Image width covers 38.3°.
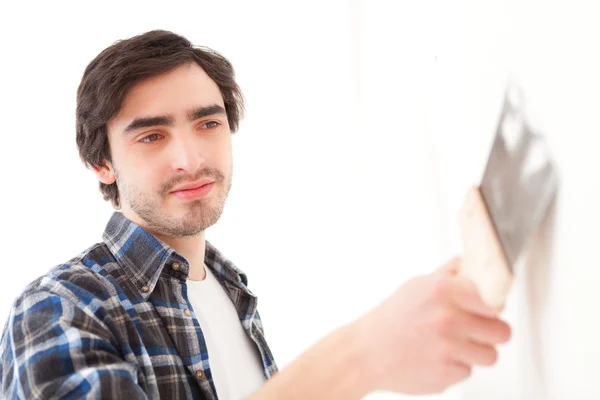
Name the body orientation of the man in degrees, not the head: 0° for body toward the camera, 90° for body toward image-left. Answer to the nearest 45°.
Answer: approximately 315°

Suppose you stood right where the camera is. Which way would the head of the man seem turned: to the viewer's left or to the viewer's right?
to the viewer's right
